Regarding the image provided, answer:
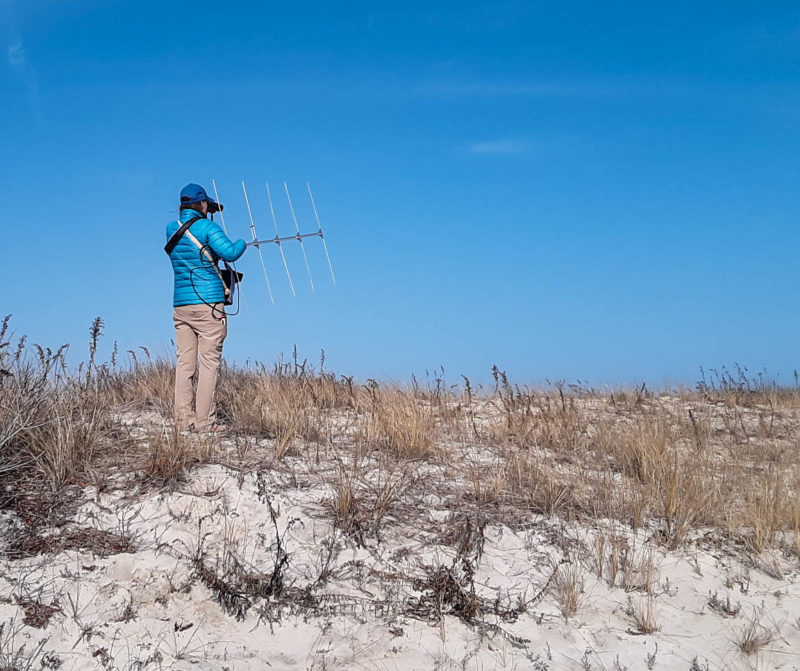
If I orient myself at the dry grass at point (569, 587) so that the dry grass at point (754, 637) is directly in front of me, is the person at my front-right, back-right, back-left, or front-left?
back-left

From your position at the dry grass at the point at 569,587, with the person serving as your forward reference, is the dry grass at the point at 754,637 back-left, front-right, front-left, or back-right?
back-right

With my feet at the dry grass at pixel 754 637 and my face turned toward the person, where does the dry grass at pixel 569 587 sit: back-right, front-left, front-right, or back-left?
front-left

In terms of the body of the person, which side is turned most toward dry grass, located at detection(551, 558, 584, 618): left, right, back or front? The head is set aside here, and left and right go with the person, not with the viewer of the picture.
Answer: right

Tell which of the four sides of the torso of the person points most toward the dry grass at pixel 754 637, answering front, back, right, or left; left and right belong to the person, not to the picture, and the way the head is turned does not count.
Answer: right

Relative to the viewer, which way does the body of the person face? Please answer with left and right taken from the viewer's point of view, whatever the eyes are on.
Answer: facing away from the viewer and to the right of the viewer
